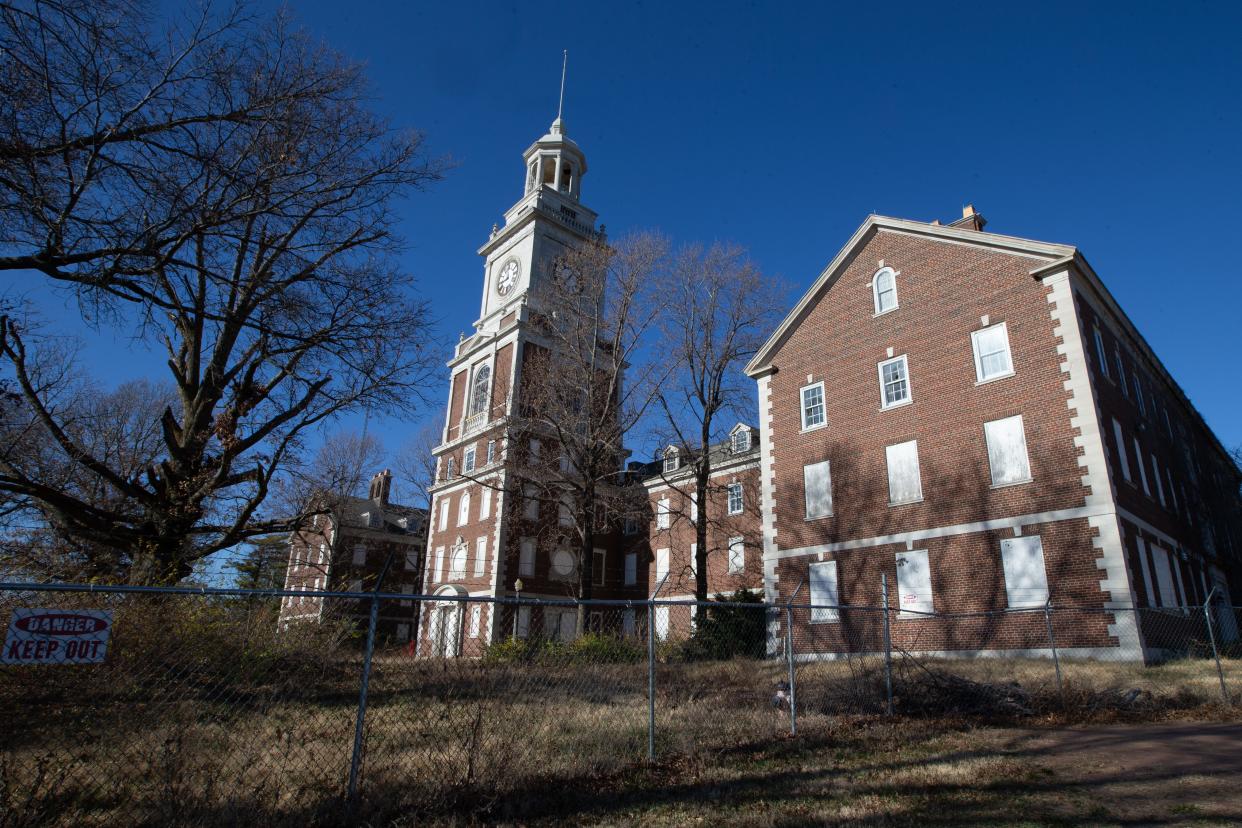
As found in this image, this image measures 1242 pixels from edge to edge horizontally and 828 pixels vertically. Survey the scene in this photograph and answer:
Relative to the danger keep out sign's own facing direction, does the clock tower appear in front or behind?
behind

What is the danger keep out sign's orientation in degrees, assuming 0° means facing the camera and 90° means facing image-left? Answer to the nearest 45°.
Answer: approximately 0°

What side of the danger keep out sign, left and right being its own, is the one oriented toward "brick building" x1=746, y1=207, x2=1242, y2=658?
left
